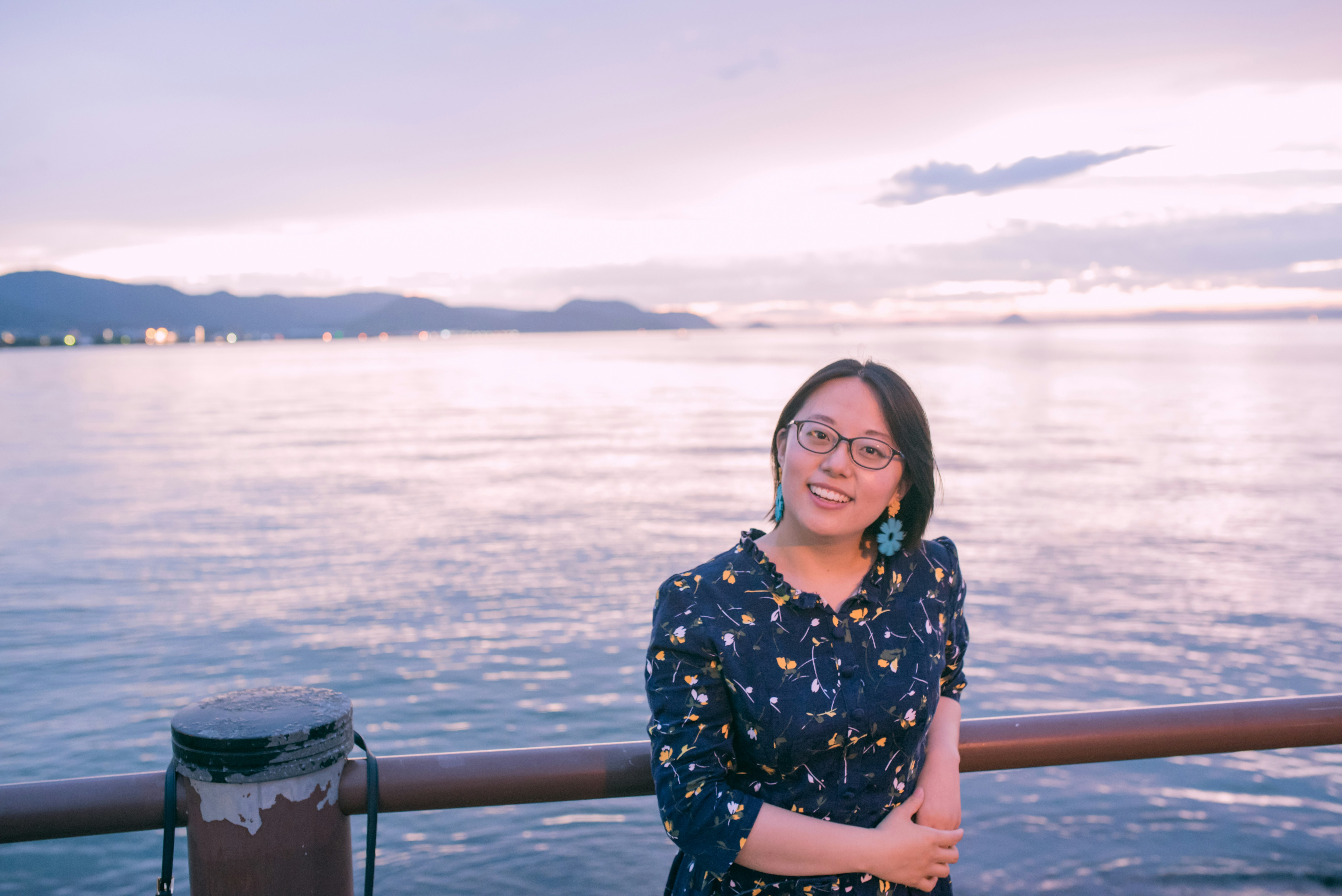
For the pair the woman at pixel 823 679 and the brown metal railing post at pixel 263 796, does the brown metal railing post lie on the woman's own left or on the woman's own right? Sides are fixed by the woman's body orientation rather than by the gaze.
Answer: on the woman's own right

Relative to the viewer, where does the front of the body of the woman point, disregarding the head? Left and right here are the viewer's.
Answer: facing the viewer and to the right of the viewer
